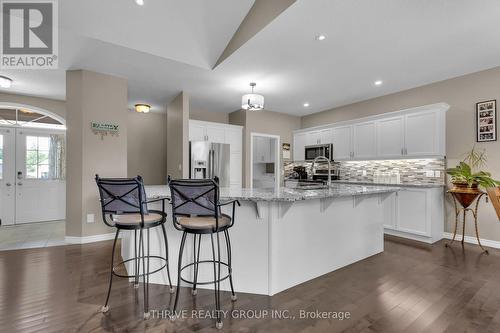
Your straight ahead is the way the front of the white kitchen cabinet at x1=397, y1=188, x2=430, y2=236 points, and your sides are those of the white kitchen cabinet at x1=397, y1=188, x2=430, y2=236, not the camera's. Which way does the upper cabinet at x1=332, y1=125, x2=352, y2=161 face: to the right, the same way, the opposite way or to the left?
the same way

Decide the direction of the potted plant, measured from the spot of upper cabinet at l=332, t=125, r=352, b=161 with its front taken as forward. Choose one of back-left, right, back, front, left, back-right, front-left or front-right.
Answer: left

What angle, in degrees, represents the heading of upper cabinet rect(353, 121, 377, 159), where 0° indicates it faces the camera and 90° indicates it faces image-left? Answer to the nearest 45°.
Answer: approximately 45°

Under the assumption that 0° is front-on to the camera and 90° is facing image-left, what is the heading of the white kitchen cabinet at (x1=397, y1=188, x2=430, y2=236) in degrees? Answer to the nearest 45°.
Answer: approximately 45°

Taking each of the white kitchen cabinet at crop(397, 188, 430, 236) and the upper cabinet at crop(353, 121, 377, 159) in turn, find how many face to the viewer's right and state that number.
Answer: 0

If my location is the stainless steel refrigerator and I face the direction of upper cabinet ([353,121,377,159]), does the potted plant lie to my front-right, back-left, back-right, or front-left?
front-right

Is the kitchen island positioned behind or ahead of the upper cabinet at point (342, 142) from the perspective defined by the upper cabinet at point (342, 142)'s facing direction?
ahead

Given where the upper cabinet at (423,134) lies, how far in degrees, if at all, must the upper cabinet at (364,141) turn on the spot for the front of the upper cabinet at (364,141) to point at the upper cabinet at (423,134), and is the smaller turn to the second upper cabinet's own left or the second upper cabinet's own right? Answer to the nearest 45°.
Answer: approximately 90° to the second upper cabinet's own left

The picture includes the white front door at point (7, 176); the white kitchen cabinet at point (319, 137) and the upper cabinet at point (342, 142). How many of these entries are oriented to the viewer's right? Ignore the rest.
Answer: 0

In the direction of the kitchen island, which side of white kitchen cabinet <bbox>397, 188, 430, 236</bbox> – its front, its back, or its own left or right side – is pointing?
front

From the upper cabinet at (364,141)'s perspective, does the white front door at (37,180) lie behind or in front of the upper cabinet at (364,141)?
in front

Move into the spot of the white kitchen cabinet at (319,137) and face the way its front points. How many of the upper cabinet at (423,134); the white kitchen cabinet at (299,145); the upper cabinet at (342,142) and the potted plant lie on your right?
1

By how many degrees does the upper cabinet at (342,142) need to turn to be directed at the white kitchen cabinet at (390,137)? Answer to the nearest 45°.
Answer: approximately 90° to its left

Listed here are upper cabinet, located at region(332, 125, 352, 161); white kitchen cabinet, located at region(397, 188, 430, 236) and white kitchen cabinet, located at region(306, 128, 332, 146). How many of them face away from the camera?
0

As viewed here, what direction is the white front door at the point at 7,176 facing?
toward the camera

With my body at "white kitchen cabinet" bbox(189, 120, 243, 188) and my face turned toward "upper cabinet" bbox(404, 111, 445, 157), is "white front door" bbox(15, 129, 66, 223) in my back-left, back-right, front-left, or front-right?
back-right

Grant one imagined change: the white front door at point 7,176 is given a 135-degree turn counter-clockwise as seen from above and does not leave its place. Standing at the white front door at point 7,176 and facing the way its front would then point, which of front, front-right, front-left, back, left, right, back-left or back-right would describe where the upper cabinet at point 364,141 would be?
right

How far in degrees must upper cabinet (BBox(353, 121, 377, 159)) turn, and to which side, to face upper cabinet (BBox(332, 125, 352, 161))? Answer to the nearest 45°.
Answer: approximately 90° to its right

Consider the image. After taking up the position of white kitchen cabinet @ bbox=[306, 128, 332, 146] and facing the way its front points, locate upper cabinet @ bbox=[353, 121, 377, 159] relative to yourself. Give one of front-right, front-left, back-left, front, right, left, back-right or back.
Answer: left
